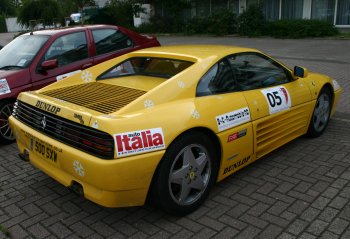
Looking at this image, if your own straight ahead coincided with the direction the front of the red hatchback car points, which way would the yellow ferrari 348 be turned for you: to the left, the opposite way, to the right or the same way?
the opposite way

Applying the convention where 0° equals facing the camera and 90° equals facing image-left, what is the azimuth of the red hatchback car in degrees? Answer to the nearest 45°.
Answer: approximately 45°

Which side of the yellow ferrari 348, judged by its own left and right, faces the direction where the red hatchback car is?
left

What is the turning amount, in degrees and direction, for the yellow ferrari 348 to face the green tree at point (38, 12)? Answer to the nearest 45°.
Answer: approximately 45° to its left

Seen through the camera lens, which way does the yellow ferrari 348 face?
facing away from the viewer and to the right of the viewer

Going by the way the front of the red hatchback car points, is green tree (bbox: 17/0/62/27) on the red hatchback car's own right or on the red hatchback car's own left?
on the red hatchback car's own right

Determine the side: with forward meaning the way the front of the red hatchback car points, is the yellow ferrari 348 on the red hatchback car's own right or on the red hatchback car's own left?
on the red hatchback car's own left
